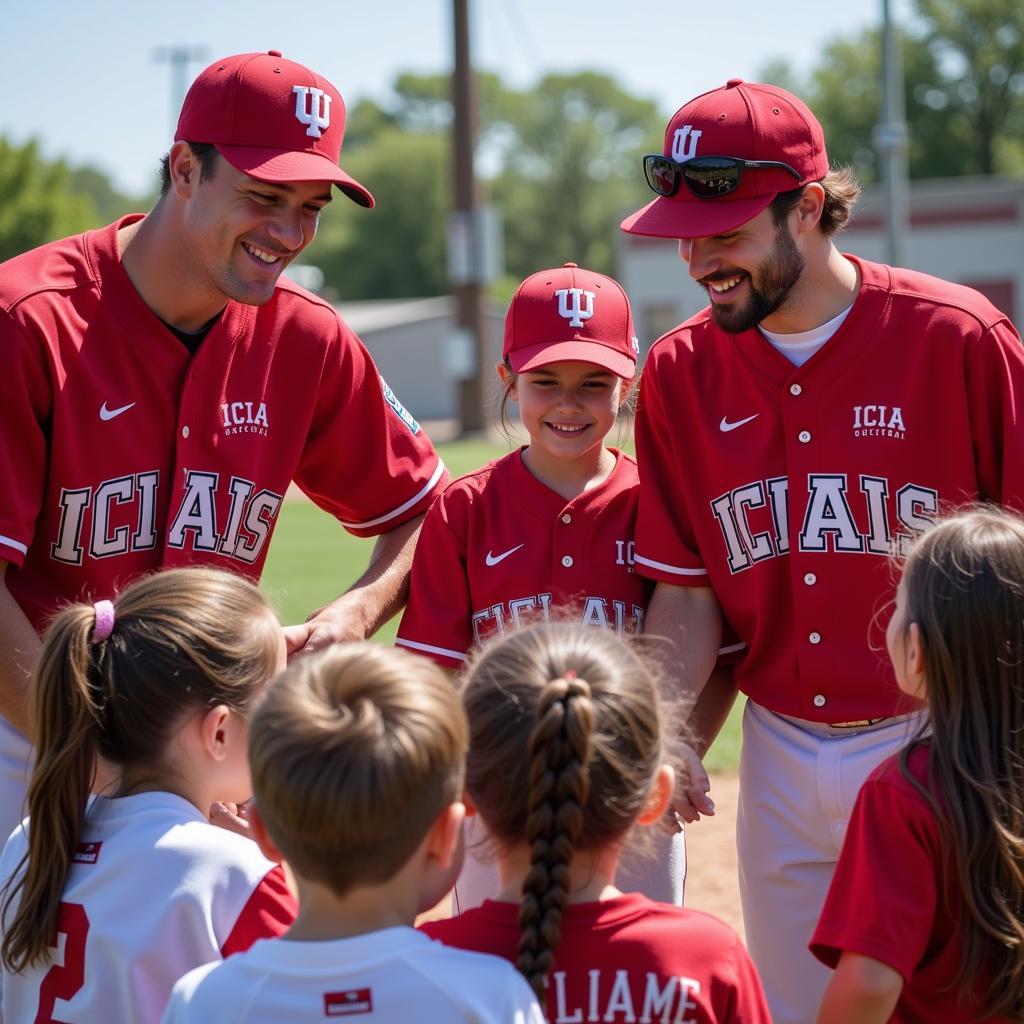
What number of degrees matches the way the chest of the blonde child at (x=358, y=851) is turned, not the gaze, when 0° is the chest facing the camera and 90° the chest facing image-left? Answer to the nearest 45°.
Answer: approximately 180°

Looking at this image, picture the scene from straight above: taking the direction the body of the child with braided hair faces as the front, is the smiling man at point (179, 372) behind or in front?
in front

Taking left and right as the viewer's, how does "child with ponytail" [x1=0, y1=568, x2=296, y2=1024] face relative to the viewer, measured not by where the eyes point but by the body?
facing away from the viewer and to the right of the viewer

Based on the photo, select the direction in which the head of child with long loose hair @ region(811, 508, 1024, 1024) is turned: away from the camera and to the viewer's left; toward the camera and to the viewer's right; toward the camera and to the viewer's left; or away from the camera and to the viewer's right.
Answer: away from the camera and to the viewer's left

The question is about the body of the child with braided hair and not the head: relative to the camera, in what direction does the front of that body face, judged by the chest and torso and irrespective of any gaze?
away from the camera

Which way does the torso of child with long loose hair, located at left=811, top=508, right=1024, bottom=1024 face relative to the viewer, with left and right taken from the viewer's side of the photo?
facing away from the viewer and to the left of the viewer

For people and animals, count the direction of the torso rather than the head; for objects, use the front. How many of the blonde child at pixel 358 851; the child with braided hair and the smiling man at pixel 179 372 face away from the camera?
2

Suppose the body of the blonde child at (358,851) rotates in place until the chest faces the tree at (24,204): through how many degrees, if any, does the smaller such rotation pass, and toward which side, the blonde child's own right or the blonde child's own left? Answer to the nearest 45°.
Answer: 0° — they already face it

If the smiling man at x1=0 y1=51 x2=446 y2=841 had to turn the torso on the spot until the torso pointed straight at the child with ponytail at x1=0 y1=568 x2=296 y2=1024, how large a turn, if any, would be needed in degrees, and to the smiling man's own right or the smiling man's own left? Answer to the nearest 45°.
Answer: approximately 45° to the smiling man's own right

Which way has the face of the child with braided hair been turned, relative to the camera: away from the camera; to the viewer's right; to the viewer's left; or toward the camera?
away from the camera

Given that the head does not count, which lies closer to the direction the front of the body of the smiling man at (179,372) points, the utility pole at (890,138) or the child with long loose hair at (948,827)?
the child with long loose hair

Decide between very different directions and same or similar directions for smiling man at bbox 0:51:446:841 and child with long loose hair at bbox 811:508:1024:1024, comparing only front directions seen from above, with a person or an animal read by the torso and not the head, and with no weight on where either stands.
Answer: very different directions

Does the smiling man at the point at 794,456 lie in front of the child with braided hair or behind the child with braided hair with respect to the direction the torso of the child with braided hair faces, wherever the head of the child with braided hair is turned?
in front

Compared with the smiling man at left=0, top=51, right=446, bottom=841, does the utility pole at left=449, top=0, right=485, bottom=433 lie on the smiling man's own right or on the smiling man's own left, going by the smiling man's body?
on the smiling man's own left

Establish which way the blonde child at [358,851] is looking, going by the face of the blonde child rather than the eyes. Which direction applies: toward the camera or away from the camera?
away from the camera

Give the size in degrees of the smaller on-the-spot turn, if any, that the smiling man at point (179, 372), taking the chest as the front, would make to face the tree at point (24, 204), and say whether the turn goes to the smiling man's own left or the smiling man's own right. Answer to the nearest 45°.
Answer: approximately 135° to the smiling man's own left

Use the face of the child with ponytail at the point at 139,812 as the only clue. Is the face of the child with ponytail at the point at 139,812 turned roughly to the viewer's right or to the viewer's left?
to the viewer's right
